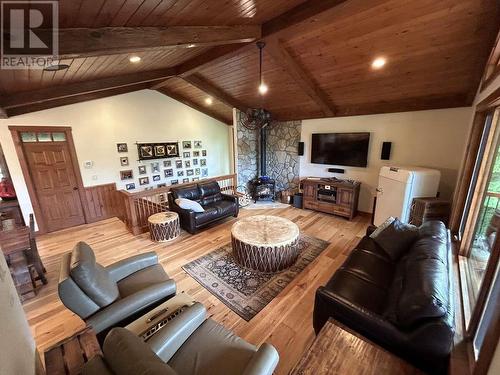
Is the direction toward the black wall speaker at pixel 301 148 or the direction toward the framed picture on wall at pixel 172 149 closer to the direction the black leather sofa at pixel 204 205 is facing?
the black wall speaker

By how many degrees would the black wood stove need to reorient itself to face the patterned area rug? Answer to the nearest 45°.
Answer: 0° — it already faces it

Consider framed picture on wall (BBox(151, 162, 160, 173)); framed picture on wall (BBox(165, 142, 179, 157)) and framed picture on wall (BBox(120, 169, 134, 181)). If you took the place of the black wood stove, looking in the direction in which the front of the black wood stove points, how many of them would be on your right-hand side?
3

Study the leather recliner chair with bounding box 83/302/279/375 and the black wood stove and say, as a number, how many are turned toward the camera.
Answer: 1

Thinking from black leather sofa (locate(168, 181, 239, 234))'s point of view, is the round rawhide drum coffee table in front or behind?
in front

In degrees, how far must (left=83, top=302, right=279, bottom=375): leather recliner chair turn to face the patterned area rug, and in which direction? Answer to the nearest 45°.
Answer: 0° — it already faces it

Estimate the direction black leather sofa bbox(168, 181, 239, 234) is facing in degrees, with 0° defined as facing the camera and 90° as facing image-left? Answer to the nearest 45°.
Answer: approximately 315°

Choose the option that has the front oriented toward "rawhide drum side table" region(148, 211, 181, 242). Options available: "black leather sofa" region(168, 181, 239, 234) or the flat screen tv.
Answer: the flat screen tv

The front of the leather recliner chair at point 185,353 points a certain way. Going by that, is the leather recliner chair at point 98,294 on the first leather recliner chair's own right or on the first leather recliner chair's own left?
on the first leather recliner chair's own left

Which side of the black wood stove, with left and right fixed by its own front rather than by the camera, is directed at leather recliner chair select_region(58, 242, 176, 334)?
front

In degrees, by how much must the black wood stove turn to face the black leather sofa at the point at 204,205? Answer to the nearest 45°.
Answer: approximately 45° to its right

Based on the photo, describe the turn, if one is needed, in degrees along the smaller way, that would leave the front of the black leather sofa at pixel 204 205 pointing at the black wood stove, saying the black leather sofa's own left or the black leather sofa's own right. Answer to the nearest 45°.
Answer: approximately 90° to the black leather sofa's own left
